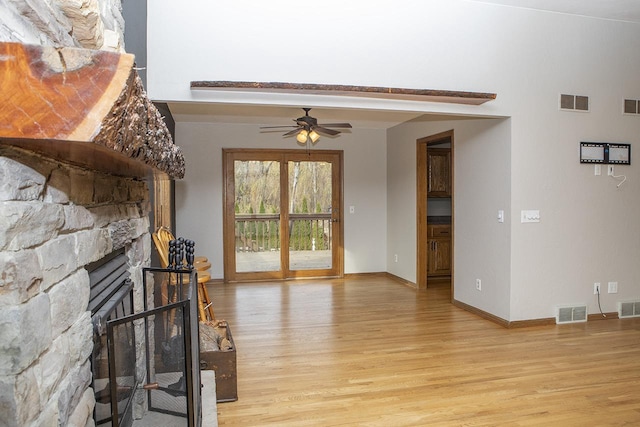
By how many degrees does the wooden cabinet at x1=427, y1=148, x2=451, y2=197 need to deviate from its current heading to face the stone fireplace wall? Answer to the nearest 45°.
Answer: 0° — it already faces it

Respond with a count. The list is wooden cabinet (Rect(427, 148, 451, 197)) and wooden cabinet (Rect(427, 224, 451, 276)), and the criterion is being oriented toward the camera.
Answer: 2

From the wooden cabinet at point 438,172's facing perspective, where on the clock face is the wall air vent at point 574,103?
The wall air vent is roughly at 11 o'clock from the wooden cabinet.

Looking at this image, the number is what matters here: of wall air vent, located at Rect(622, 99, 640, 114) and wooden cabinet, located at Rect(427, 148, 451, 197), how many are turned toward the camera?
2

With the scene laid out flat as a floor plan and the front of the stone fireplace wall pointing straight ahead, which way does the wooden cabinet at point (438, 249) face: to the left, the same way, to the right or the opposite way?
to the right

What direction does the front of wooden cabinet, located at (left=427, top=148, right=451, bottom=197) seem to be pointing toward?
toward the camera

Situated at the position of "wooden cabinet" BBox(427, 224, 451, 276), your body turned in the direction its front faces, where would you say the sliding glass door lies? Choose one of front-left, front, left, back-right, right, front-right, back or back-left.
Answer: right

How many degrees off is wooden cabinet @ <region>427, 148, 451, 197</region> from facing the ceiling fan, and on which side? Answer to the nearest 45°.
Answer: approximately 45° to its right

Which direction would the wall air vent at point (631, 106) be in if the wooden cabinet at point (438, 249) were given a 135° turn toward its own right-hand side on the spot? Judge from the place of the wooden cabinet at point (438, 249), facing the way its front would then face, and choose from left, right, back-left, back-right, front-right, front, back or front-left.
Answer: back

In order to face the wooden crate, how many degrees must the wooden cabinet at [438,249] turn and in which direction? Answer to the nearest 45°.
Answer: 0° — it already faces it

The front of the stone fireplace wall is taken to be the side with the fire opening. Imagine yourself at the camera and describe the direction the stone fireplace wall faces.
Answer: facing the viewer and to the right of the viewer

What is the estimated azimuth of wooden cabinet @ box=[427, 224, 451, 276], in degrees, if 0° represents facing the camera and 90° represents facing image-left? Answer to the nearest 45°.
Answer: approximately 0°
